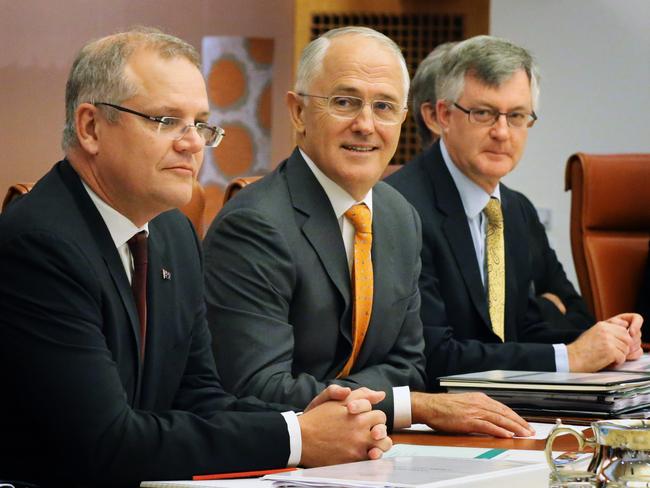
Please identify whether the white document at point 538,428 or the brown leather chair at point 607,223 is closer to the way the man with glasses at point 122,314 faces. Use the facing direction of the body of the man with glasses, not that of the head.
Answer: the white document

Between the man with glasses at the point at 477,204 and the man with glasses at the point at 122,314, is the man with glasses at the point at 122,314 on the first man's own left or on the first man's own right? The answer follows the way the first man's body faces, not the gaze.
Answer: on the first man's own right

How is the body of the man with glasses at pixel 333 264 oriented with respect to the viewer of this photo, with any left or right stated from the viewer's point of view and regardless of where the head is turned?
facing the viewer and to the right of the viewer

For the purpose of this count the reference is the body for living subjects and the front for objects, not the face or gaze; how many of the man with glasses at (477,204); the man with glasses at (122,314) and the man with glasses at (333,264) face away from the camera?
0

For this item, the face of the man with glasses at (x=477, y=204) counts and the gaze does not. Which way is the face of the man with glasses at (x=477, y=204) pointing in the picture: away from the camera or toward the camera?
toward the camera

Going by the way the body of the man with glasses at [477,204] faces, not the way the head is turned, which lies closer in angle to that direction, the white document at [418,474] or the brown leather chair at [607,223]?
the white document

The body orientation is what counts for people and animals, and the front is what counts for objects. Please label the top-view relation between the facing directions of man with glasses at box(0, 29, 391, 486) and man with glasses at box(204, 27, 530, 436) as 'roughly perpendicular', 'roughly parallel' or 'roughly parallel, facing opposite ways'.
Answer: roughly parallel

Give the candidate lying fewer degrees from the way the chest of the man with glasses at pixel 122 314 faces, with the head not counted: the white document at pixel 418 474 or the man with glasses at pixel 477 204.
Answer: the white document

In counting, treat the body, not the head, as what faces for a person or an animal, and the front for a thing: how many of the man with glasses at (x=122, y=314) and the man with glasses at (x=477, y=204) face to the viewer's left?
0

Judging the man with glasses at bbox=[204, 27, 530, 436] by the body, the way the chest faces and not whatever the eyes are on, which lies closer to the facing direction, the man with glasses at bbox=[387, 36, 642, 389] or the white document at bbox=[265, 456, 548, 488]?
the white document

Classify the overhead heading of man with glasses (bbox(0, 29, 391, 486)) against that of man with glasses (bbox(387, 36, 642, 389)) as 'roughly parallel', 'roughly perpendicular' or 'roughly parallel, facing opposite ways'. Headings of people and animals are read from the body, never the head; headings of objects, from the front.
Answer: roughly parallel

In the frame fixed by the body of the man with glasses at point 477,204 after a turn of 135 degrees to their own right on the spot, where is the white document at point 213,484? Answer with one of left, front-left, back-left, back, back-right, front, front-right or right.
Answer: left

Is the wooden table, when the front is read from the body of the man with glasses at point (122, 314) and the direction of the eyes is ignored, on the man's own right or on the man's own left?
on the man's own left

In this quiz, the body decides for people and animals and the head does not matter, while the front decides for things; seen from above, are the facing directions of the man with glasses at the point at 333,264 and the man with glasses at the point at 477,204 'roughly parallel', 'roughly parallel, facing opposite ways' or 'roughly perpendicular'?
roughly parallel

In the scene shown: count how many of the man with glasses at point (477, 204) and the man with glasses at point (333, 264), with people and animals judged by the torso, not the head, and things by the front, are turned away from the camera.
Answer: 0
